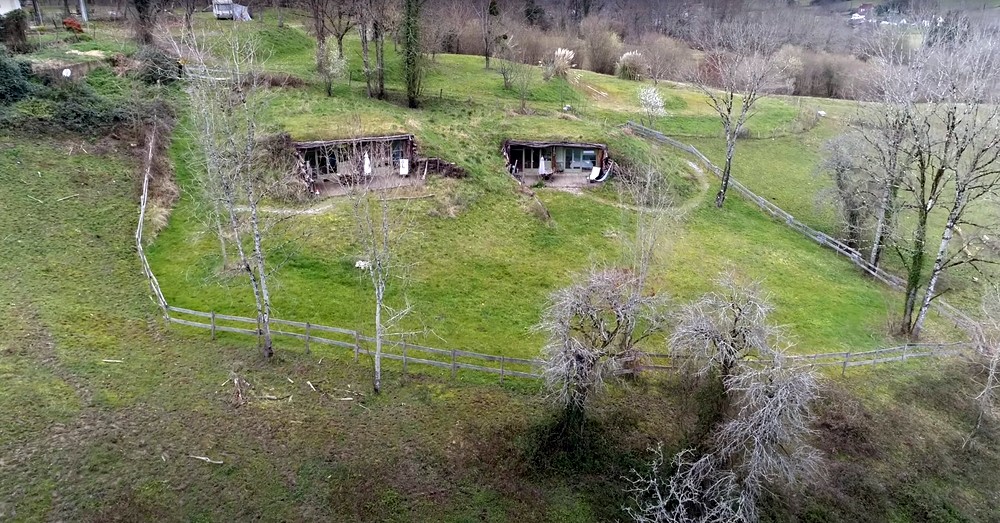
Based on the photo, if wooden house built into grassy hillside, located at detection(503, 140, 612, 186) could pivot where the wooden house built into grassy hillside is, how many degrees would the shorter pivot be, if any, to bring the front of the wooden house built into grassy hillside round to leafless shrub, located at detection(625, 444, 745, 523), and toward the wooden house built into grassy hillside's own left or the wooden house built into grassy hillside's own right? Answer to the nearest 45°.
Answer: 0° — it already faces it

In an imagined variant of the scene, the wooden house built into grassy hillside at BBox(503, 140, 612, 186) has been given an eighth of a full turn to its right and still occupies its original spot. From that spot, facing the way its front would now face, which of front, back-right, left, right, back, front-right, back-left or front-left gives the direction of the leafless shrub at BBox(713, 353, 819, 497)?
front-left

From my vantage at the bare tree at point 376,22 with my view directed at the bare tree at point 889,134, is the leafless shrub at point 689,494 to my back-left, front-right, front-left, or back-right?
front-right

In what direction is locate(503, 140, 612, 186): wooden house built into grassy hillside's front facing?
toward the camera

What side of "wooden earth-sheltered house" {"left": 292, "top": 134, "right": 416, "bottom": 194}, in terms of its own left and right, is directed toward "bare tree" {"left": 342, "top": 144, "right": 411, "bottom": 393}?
front

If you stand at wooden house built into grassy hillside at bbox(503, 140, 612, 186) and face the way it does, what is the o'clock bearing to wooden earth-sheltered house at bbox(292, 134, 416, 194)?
wooden earth-sheltered house at bbox(292, 134, 416, 194) is roughly at 2 o'clock from wooden house built into grassy hillside at bbox(503, 140, 612, 186).

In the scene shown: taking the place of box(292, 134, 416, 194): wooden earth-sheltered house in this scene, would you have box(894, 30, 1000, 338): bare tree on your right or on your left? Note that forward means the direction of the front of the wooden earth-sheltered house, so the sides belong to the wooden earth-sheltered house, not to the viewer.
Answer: on your left

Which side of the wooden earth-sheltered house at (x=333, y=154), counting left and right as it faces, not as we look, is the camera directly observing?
front

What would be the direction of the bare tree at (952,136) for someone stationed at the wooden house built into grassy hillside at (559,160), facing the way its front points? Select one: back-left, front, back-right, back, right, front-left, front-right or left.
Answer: front-left

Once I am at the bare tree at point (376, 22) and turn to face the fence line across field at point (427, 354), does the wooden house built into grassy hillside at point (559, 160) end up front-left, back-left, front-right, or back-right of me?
front-left

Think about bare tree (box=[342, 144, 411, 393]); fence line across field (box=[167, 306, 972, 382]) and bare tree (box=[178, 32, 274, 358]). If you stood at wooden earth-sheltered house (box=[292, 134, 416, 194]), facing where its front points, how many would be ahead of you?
3

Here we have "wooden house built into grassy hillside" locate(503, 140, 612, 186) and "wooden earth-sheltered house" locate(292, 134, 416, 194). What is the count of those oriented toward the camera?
2

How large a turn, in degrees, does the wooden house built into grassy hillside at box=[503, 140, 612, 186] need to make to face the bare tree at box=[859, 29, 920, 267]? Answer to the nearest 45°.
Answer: approximately 45° to its left

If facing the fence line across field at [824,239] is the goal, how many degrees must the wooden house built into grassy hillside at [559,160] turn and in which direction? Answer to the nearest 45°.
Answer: approximately 90° to its left
